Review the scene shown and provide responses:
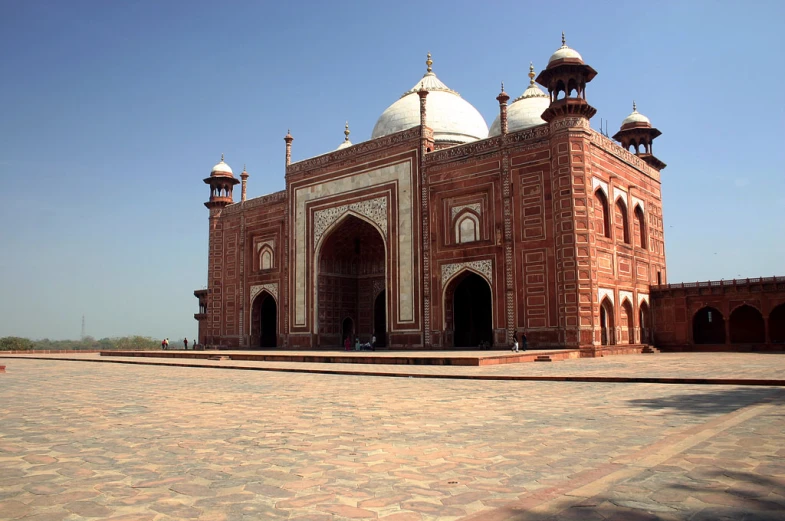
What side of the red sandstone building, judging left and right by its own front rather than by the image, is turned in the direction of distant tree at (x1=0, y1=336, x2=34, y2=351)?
right

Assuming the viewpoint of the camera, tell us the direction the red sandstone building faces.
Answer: facing the viewer and to the left of the viewer
